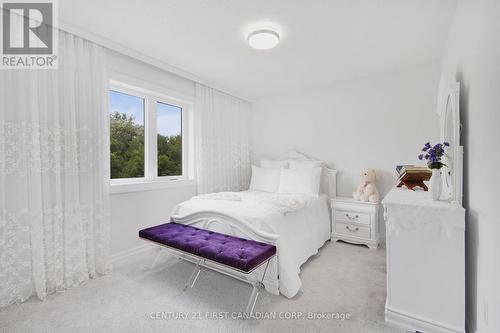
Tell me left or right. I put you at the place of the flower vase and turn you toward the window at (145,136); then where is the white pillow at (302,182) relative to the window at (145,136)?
right

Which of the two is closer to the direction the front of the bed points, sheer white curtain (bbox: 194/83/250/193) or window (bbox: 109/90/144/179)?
the window

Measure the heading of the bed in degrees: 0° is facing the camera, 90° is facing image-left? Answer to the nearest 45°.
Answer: approximately 45°

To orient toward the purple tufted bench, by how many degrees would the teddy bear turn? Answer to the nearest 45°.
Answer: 0° — it already faces it

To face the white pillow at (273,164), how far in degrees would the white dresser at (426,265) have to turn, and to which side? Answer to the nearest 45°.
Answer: approximately 45° to its right

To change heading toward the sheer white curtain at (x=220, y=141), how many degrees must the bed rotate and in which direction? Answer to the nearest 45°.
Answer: approximately 90° to its right

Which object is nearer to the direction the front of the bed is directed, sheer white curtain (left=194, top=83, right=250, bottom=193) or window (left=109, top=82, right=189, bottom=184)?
the window

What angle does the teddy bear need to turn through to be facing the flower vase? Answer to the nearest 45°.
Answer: approximately 45° to its left

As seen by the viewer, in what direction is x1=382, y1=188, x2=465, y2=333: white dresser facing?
to the viewer's left

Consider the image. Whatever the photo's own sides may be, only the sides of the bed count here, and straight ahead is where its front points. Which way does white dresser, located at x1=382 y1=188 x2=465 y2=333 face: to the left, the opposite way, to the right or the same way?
to the right
